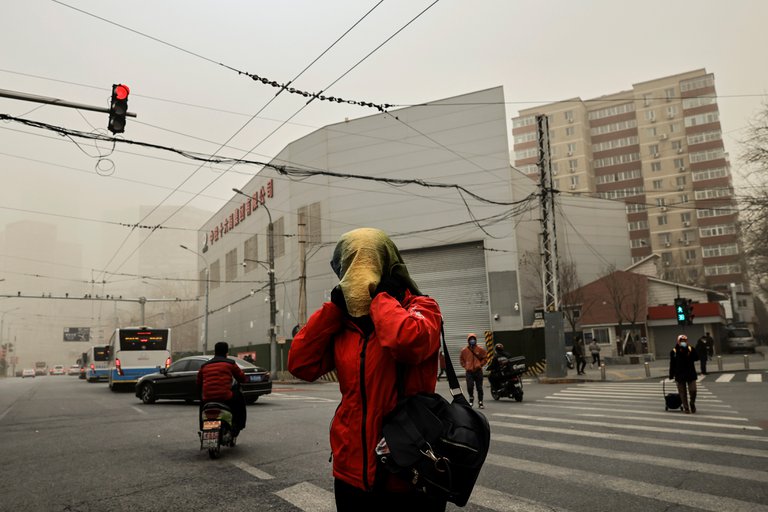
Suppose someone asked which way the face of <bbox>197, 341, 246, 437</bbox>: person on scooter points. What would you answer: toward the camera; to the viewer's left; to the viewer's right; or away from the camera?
away from the camera

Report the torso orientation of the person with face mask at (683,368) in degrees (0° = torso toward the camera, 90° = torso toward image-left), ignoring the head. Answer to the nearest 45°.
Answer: approximately 0°

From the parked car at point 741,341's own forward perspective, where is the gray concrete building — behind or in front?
in front

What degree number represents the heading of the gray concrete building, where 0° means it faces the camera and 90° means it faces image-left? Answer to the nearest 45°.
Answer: approximately 45°
